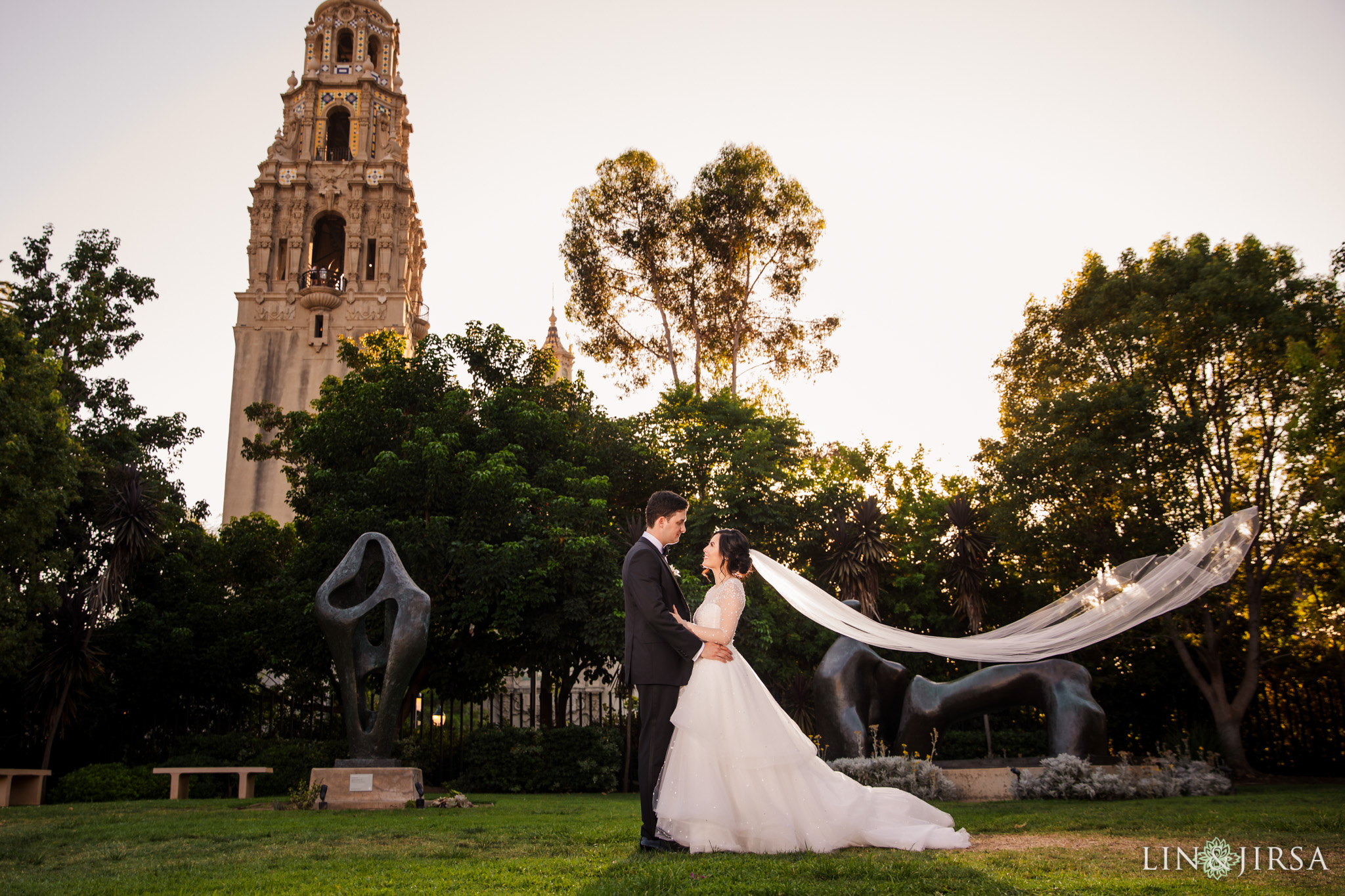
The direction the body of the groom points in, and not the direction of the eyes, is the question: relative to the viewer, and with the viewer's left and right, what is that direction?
facing to the right of the viewer

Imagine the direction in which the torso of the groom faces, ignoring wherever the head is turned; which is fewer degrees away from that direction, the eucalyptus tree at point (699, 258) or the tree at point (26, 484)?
the eucalyptus tree

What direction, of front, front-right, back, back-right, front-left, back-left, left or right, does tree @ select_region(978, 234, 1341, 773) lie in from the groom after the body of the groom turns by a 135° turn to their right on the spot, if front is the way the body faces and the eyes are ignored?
back

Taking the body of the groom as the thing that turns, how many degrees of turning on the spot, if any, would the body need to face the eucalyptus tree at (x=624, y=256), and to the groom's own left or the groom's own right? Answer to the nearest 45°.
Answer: approximately 90° to the groom's own left

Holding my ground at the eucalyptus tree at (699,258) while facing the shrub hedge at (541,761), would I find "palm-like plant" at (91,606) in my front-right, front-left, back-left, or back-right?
front-right

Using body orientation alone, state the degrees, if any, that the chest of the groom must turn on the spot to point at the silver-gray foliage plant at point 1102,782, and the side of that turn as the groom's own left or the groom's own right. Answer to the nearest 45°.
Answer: approximately 45° to the groom's own left

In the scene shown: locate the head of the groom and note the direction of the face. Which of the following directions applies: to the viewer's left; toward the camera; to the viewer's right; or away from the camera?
to the viewer's right

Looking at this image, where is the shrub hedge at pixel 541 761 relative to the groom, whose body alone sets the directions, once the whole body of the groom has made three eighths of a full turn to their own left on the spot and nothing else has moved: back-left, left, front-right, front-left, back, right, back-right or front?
front-right

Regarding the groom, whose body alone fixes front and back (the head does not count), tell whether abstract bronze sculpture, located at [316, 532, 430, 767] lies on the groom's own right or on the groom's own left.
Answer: on the groom's own left

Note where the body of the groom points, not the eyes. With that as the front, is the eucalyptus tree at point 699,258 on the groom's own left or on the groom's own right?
on the groom's own left

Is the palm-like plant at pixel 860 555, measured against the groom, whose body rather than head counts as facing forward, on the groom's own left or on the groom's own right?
on the groom's own left
